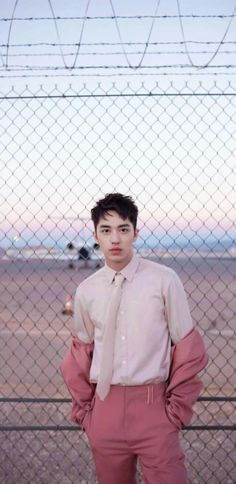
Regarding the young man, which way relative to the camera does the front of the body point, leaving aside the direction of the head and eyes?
toward the camera
